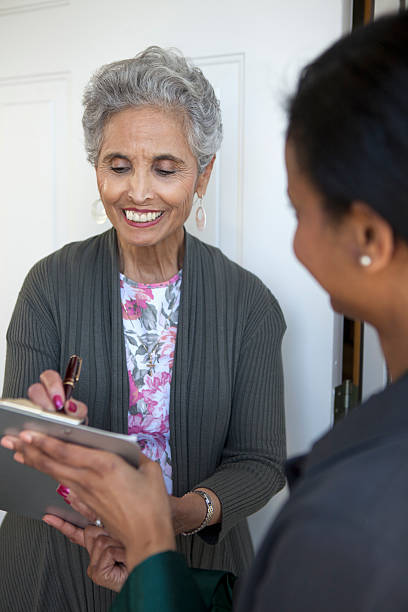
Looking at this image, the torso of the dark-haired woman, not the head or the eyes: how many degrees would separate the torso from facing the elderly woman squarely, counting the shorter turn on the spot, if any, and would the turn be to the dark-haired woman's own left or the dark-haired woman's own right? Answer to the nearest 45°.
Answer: approximately 45° to the dark-haired woman's own right

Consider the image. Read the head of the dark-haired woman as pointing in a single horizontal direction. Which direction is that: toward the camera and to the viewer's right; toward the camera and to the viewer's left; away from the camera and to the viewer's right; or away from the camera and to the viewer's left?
away from the camera and to the viewer's left

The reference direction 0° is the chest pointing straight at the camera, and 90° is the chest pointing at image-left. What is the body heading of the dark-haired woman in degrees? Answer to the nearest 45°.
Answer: approximately 135°

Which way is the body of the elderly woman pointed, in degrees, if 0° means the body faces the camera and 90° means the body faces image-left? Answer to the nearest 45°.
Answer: approximately 0°

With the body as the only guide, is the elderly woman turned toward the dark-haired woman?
yes

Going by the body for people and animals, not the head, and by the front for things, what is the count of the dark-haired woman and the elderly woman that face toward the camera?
1
